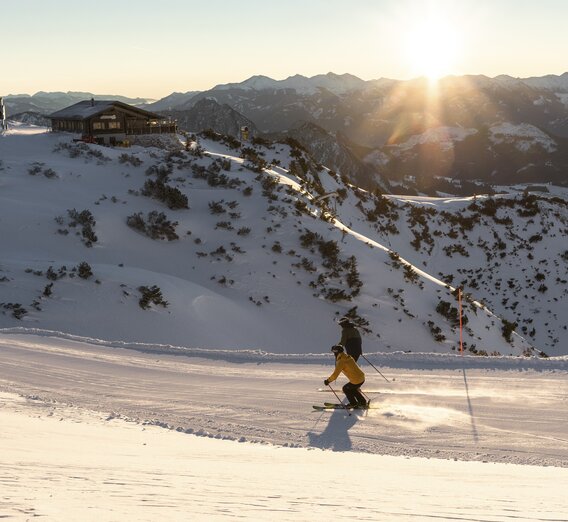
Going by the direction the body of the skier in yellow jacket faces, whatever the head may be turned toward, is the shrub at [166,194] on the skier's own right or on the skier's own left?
on the skier's own right

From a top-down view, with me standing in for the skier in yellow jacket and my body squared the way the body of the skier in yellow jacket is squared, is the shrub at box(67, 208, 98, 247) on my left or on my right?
on my right

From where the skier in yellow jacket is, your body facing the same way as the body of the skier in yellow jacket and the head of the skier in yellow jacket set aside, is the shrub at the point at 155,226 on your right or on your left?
on your right

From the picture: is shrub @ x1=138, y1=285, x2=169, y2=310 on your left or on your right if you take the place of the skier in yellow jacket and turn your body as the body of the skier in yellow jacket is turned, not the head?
on your right

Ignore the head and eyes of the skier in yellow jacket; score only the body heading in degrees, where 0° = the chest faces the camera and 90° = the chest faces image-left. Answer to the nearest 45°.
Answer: approximately 90°

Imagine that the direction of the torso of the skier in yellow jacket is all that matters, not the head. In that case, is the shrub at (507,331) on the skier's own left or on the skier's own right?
on the skier's own right
